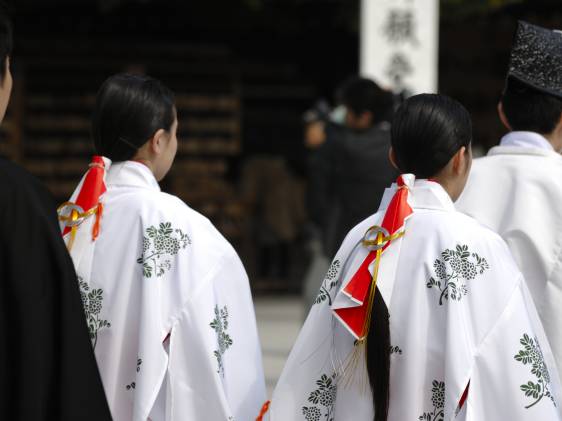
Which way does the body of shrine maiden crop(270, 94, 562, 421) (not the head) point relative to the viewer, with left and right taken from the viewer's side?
facing away from the viewer and to the right of the viewer

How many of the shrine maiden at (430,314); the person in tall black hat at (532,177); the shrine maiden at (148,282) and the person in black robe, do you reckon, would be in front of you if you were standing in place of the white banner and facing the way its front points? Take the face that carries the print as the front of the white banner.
4

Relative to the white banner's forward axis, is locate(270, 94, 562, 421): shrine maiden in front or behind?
in front

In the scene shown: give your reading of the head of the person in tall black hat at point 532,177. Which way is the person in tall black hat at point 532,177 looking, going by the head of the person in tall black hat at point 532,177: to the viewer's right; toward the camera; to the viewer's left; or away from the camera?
away from the camera

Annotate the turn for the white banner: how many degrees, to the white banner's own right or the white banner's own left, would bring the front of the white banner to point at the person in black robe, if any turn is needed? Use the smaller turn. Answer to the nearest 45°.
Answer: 0° — it already faces them

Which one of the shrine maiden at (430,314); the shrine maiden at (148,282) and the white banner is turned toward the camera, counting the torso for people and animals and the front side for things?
the white banner

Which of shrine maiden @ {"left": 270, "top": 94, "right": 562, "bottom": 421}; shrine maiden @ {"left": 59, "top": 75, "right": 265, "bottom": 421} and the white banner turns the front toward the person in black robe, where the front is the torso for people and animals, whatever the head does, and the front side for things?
the white banner

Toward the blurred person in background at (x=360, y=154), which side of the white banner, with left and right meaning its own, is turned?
front

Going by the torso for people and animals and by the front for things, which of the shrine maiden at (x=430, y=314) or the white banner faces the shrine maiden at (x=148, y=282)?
the white banner

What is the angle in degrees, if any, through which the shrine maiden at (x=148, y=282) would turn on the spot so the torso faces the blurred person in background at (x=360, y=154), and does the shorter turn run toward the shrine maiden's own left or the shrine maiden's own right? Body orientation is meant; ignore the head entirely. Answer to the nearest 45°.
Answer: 0° — they already face them

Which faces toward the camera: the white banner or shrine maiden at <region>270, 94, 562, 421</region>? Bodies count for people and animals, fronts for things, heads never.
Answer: the white banner

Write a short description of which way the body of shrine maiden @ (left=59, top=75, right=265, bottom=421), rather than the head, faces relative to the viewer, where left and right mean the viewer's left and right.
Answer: facing away from the viewer and to the right of the viewer

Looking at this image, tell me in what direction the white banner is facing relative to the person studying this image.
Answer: facing the viewer

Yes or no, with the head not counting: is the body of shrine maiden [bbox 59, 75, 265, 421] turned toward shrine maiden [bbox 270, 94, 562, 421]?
no

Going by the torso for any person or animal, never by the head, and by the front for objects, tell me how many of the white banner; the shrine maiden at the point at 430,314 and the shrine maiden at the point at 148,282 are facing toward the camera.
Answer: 1

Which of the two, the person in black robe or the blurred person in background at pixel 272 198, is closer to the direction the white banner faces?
the person in black robe

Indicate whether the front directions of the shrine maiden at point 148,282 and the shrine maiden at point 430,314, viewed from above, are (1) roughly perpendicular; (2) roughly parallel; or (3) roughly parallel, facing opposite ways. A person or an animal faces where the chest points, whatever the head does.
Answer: roughly parallel
